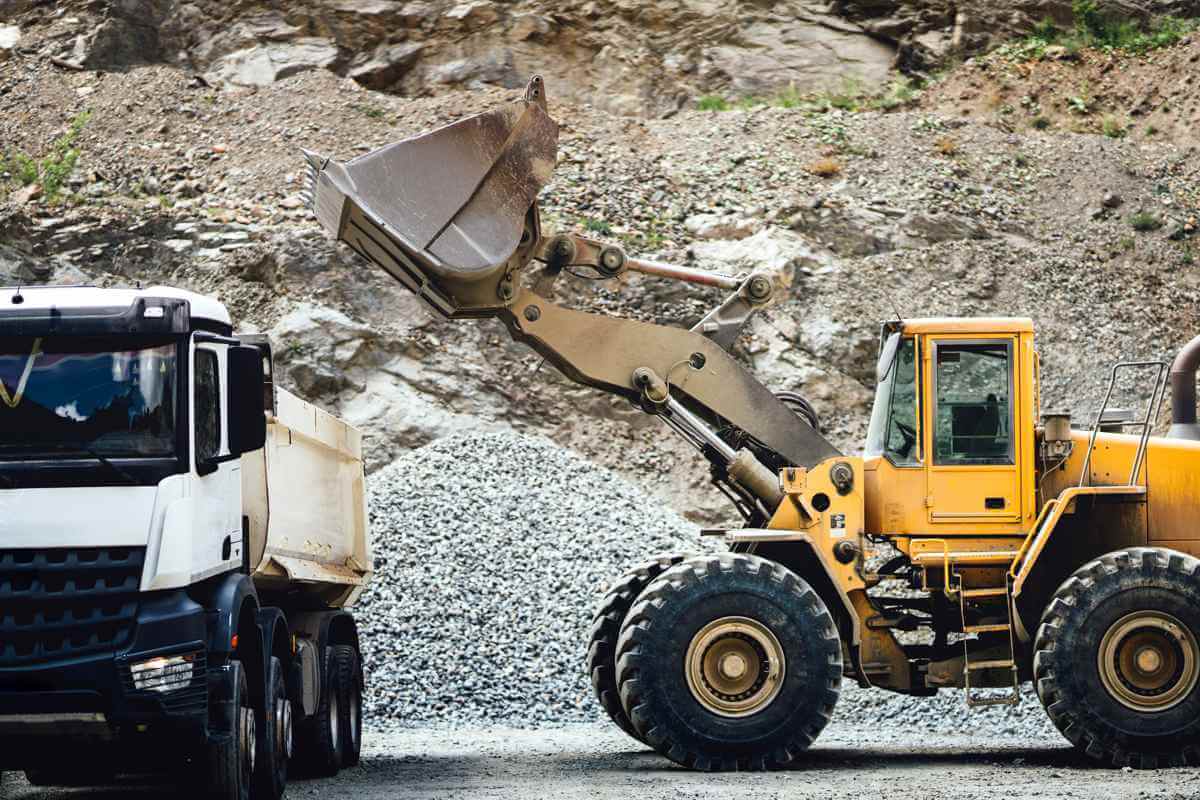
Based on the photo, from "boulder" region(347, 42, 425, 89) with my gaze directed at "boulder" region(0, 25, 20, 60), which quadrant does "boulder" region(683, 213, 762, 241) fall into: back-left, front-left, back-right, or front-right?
back-left

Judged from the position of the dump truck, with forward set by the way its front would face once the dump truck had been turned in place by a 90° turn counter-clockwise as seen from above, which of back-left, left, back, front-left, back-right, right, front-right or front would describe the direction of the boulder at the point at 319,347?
left

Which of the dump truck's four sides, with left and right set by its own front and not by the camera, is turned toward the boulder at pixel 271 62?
back

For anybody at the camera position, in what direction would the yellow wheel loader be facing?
facing to the left of the viewer

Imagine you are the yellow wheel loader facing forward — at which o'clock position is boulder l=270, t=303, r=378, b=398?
The boulder is roughly at 2 o'clock from the yellow wheel loader.

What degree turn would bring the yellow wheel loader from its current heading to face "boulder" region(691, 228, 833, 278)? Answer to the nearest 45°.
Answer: approximately 90° to its right

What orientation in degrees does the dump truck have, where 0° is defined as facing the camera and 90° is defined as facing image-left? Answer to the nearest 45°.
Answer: approximately 0°

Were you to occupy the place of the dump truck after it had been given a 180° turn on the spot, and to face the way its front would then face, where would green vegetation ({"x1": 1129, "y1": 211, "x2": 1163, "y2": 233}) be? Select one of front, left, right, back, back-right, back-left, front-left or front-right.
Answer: front-right

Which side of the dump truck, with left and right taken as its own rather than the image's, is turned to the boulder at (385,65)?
back

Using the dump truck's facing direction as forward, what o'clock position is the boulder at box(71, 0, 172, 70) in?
The boulder is roughly at 6 o'clock from the dump truck.

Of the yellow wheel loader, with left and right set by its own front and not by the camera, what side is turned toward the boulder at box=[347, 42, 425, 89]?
right

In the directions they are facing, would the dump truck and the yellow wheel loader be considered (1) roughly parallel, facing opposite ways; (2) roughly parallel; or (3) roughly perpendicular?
roughly perpendicular

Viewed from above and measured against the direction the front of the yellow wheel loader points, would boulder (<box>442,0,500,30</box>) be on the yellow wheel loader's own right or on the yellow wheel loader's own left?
on the yellow wheel loader's own right

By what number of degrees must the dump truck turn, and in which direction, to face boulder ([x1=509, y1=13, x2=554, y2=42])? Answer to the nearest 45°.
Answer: approximately 180°

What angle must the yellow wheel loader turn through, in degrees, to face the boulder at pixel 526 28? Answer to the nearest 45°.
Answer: approximately 90° to its right
